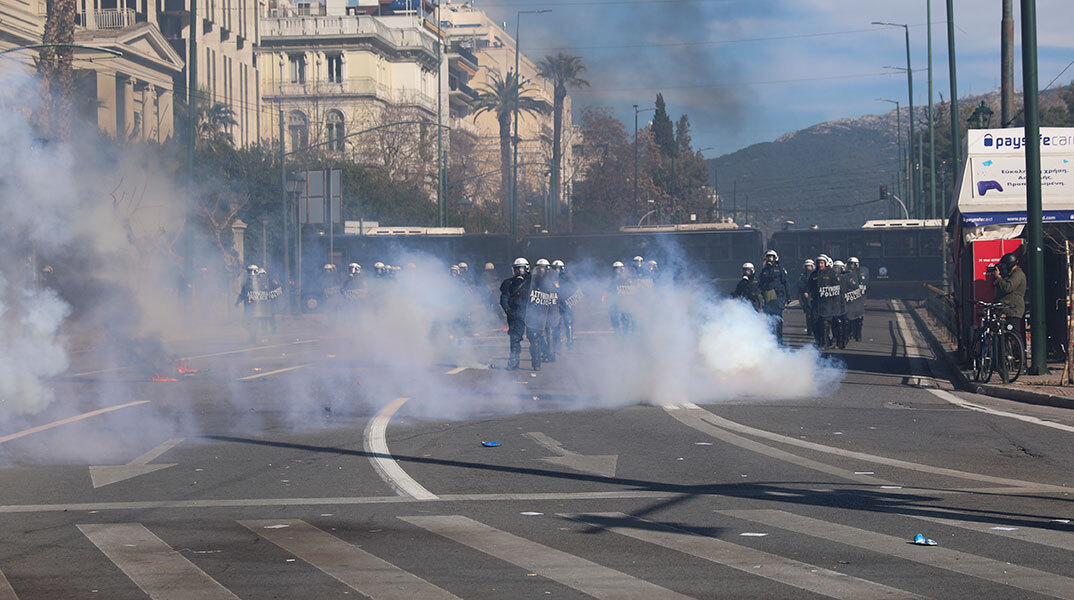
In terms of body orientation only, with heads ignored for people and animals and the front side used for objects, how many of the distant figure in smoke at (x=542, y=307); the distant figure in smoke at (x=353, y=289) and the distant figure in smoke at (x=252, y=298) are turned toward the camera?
3

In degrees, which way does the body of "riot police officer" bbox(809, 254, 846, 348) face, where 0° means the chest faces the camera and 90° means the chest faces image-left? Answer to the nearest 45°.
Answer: approximately 0°

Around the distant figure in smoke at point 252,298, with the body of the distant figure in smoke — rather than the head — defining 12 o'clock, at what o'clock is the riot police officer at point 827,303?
The riot police officer is roughly at 10 o'clock from the distant figure in smoke.

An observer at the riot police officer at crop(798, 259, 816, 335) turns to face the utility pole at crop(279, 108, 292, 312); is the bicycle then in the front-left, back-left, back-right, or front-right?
back-left

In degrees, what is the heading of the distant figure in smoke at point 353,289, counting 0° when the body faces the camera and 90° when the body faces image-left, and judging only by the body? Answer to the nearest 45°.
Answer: approximately 0°

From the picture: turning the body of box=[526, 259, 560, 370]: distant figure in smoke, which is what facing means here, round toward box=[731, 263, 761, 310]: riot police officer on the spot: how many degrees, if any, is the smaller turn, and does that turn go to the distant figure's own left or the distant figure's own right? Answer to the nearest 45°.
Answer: approximately 135° to the distant figure's own left

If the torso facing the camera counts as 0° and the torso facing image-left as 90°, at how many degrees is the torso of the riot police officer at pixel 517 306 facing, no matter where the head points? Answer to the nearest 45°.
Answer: approximately 315°

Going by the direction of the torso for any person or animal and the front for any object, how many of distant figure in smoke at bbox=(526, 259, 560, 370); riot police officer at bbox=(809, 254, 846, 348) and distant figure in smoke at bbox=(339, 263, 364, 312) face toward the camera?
3
